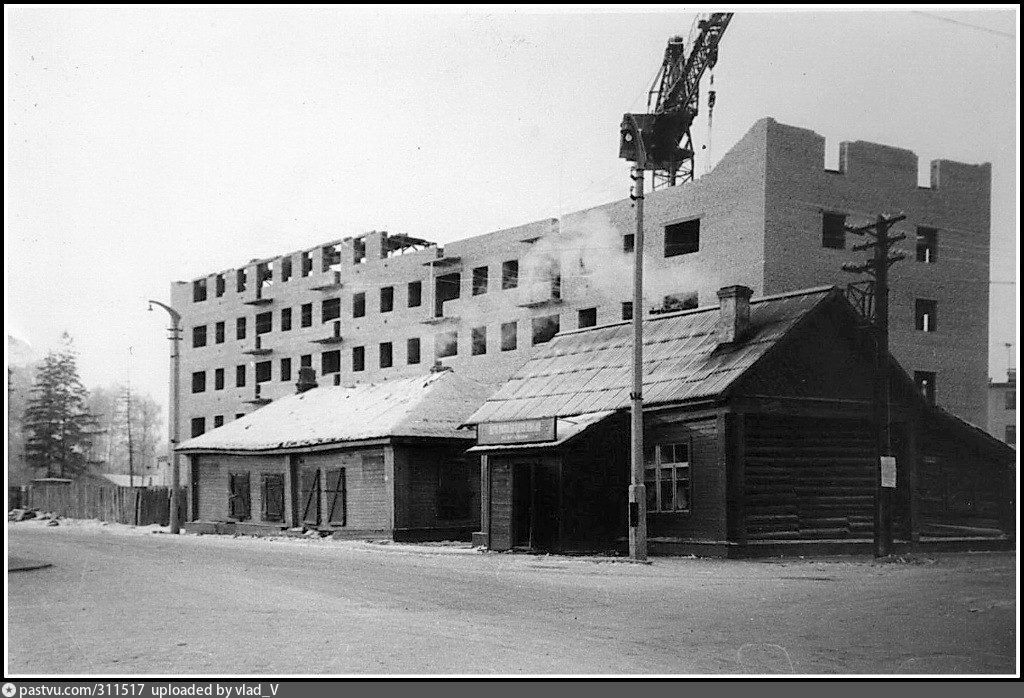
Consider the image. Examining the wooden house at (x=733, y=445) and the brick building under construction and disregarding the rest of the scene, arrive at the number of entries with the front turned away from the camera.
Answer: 0

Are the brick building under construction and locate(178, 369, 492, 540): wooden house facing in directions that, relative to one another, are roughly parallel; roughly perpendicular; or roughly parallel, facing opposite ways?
roughly parallel

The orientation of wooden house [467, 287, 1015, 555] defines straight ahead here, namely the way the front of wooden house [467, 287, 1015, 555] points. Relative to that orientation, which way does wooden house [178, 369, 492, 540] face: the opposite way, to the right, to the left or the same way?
the same way

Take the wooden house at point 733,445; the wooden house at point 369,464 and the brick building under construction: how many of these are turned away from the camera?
0

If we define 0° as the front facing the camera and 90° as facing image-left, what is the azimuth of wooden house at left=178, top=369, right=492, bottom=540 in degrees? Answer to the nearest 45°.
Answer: approximately 45°

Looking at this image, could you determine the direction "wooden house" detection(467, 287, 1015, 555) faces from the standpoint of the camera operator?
facing the viewer and to the left of the viewer
